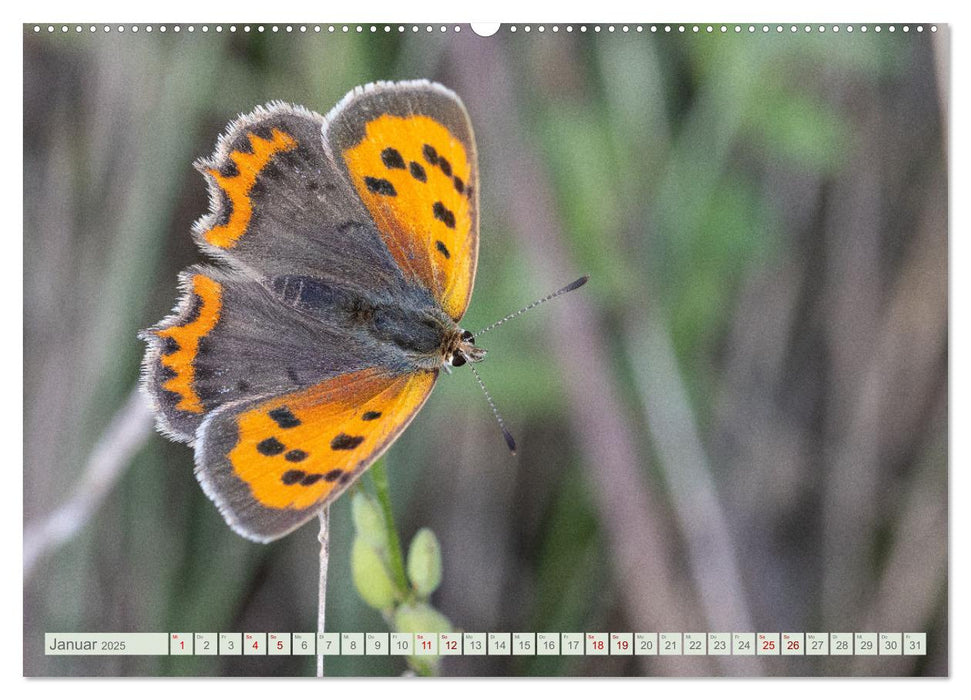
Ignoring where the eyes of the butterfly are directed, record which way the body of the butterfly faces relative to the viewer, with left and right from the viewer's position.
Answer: facing to the right of the viewer

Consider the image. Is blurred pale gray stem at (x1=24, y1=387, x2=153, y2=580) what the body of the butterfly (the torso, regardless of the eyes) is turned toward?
no
